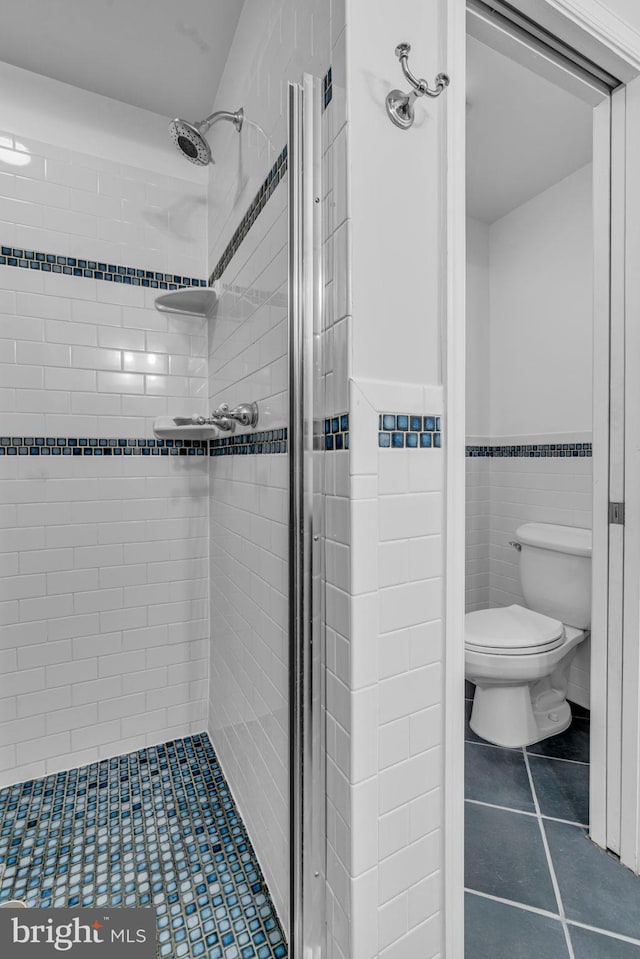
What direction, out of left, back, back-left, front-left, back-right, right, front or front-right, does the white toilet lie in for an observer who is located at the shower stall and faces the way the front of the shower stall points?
left

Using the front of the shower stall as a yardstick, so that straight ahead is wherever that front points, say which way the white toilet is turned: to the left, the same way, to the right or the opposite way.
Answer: to the right

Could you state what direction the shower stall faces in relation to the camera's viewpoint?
facing the viewer

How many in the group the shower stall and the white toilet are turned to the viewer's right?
0

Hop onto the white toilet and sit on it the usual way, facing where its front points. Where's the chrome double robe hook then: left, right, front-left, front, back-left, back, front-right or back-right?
front-left

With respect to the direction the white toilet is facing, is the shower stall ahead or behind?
ahead
